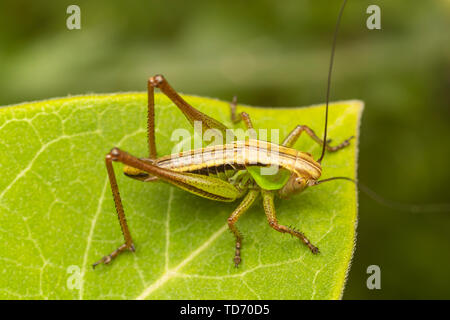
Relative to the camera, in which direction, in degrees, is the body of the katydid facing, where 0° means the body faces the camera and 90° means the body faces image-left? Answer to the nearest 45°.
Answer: approximately 270°
